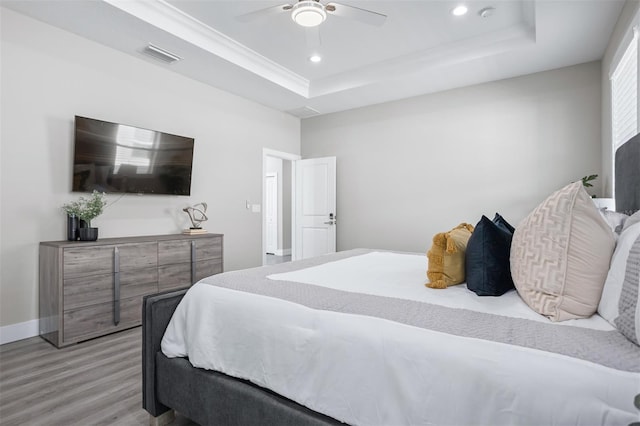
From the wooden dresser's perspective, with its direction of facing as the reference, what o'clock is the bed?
The bed is roughly at 1 o'clock from the wooden dresser.

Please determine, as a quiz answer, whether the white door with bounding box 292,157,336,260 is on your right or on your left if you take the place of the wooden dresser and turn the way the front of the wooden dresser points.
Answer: on your left

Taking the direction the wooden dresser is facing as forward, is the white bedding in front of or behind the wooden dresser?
in front

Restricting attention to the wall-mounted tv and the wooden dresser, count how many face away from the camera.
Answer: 0

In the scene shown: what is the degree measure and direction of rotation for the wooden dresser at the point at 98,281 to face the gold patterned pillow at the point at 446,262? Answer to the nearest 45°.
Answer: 0° — it already faces it

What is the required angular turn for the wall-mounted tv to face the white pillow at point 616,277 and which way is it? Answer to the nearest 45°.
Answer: approximately 45° to its right

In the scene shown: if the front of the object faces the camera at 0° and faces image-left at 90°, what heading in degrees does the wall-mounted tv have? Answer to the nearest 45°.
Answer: approximately 315°

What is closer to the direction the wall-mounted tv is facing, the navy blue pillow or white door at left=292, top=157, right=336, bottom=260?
the navy blue pillow

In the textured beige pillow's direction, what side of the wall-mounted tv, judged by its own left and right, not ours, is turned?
front
